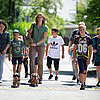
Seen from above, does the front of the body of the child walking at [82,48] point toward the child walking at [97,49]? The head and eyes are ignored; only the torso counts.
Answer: no

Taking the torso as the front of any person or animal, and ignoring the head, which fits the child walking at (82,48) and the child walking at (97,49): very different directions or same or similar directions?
same or similar directions

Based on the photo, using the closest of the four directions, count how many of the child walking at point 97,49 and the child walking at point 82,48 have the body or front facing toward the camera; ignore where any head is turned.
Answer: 2

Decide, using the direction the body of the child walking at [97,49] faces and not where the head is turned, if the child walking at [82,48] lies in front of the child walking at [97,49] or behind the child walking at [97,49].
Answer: in front

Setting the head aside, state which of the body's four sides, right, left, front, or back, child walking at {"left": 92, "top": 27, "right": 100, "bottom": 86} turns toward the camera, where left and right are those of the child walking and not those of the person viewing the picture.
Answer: front

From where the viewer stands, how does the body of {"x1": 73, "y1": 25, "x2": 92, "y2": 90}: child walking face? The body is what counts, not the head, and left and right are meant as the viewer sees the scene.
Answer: facing the viewer
